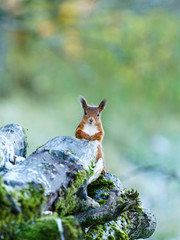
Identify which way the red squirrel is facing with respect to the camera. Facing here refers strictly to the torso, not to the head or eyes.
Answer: toward the camera
